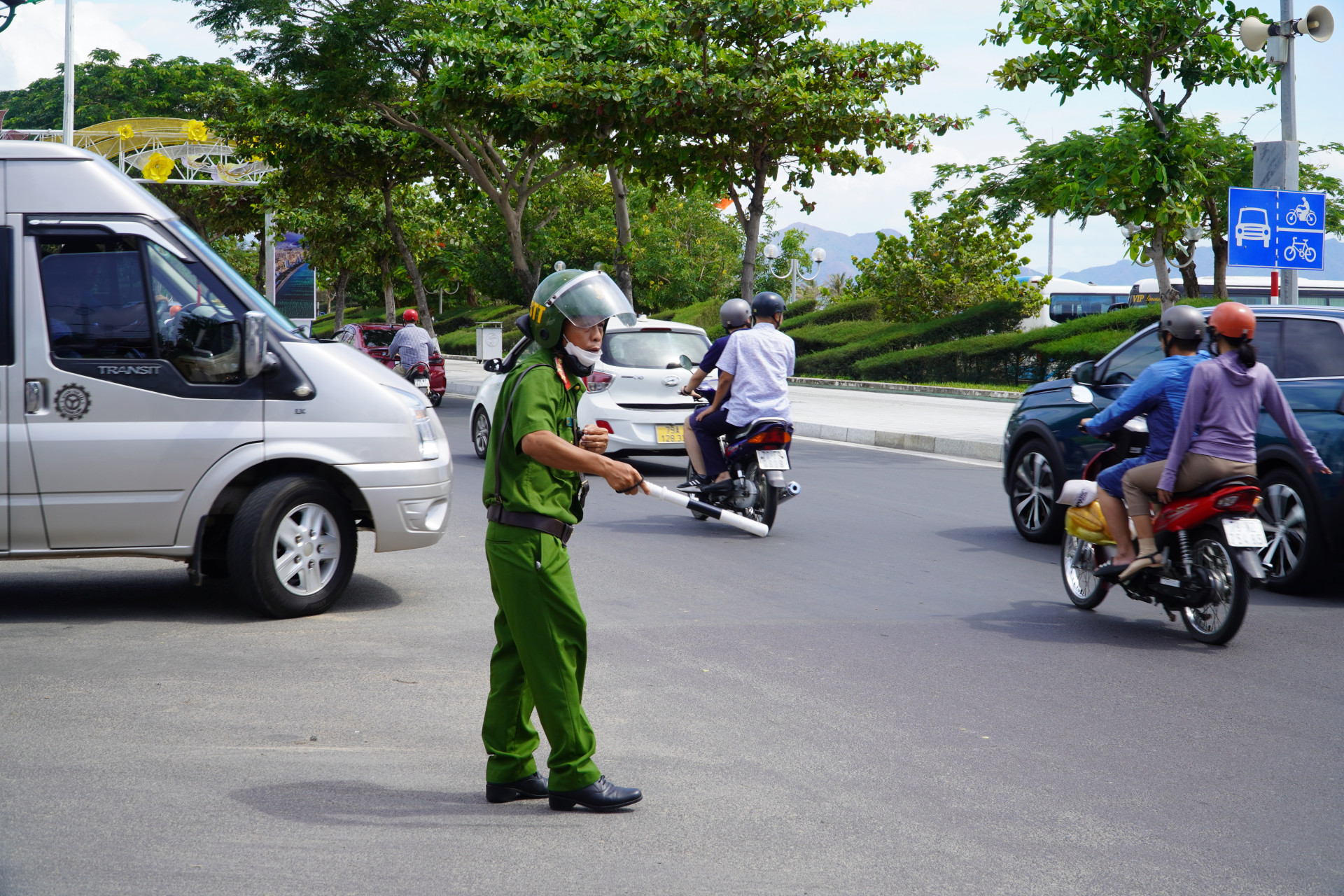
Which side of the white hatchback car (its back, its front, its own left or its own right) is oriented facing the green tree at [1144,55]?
right

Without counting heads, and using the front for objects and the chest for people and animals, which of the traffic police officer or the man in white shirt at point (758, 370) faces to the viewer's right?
the traffic police officer

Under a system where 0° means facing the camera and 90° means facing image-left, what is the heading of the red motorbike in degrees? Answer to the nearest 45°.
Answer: approximately 135°

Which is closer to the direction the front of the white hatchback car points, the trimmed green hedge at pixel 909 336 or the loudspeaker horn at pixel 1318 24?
the trimmed green hedge

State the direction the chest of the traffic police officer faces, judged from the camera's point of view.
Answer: to the viewer's right

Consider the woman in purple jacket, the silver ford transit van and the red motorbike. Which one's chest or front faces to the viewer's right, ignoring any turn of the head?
the silver ford transit van

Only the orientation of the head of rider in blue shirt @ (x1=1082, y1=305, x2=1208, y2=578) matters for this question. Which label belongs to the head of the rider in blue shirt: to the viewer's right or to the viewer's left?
to the viewer's left

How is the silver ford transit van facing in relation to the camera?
to the viewer's right

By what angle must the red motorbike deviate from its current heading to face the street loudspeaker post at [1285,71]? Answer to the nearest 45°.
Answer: approximately 45° to its right

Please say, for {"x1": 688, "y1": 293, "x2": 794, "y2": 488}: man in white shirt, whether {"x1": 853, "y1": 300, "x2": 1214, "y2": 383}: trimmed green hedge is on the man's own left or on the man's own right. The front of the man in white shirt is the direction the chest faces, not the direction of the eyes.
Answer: on the man's own right
